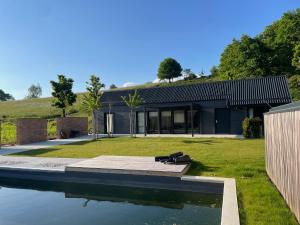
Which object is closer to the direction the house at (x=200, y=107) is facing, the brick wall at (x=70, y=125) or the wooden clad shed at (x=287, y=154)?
the wooden clad shed

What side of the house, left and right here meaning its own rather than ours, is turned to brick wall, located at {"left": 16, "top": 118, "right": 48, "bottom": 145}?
right

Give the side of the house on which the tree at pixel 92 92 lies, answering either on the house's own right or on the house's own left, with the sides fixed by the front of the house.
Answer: on the house's own right

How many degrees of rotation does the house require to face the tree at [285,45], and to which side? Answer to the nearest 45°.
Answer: approximately 135° to its left

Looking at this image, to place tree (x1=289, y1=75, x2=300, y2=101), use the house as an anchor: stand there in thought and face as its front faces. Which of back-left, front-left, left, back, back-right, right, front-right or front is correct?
back-left

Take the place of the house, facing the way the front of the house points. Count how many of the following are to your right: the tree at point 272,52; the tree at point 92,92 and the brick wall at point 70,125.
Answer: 2

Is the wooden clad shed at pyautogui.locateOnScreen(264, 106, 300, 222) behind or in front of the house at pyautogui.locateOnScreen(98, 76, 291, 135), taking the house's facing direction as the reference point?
in front

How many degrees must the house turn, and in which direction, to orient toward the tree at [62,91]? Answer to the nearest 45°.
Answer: approximately 90° to its right

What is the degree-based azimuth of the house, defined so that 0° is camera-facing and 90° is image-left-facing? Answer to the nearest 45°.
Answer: approximately 0°

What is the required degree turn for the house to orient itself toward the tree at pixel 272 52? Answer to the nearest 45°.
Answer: approximately 135° to its left

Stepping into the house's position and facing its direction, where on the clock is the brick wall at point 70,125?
The brick wall is roughly at 3 o'clock from the house.
